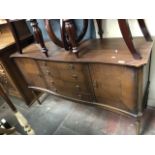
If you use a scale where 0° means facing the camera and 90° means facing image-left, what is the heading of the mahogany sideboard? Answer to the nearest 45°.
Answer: approximately 45°

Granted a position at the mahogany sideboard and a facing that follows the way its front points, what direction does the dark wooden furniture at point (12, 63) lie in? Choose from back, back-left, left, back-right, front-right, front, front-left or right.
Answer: right
